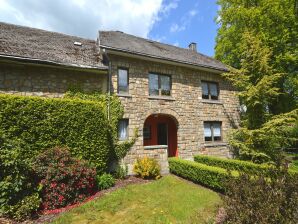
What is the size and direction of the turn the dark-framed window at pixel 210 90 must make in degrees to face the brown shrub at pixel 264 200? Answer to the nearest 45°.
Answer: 0° — it already faces it

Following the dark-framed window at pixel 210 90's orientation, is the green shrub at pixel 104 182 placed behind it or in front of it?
in front

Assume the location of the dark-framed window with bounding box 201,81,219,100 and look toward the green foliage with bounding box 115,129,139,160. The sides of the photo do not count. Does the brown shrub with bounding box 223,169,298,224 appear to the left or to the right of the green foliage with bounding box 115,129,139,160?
left

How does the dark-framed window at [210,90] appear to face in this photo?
toward the camera

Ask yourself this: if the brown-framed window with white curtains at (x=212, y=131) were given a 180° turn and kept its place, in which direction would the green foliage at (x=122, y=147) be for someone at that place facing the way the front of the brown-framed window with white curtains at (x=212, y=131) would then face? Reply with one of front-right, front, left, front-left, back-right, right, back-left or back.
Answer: back-left

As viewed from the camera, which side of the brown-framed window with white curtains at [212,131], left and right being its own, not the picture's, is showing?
front

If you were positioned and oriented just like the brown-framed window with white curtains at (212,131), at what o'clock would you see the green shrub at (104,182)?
The green shrub is roughly at 1 o'clock from the brown-framed window with white curtains.

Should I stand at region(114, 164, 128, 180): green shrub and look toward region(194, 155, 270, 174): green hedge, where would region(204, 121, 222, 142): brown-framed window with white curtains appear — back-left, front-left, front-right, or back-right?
front-left

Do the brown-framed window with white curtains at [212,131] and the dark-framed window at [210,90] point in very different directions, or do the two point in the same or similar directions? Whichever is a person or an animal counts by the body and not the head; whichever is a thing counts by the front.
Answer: same or similar directions

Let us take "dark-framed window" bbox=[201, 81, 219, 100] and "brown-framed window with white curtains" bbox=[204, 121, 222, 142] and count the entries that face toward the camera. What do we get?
2

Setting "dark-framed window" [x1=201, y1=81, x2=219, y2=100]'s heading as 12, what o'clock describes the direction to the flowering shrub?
The flowering shrub is roughly at 1 o'clock from the dark-framed window.

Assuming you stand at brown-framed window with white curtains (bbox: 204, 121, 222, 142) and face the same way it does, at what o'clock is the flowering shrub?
The flowering shrub is roughly at 1 o'clock from the brown-framed window with white curtains.

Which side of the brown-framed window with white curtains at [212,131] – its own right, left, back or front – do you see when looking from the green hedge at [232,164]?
front

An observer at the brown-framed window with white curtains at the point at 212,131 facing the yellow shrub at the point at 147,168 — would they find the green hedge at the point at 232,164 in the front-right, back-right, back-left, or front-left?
front-left
